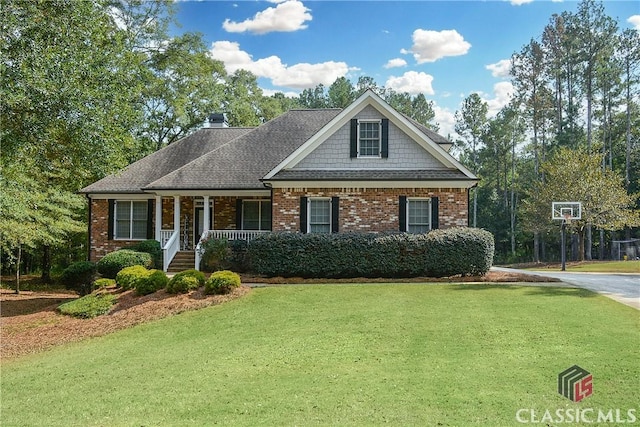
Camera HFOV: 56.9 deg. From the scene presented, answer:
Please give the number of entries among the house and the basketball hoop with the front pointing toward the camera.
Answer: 2

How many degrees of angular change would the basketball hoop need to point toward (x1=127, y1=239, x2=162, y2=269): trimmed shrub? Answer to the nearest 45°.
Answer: approximately 45° to its right

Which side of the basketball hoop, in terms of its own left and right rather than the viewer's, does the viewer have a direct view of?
front

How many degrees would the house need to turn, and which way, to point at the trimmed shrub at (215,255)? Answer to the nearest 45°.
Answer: approximately 90° to its right

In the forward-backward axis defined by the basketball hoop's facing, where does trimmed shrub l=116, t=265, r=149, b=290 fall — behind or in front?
in front

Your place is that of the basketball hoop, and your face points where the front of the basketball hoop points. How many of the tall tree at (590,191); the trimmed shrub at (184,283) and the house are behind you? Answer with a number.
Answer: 1

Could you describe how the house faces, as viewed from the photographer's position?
facing the viewer

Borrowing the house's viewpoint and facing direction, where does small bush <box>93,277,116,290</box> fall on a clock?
The small bush is roughly at 3 o'clock from the house.

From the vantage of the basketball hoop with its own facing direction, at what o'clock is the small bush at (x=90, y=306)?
The small bush is roughly at 1 o'clock from the basketball hoop.

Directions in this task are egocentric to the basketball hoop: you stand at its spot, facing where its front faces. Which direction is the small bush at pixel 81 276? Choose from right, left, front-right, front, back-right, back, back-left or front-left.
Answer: front-right
